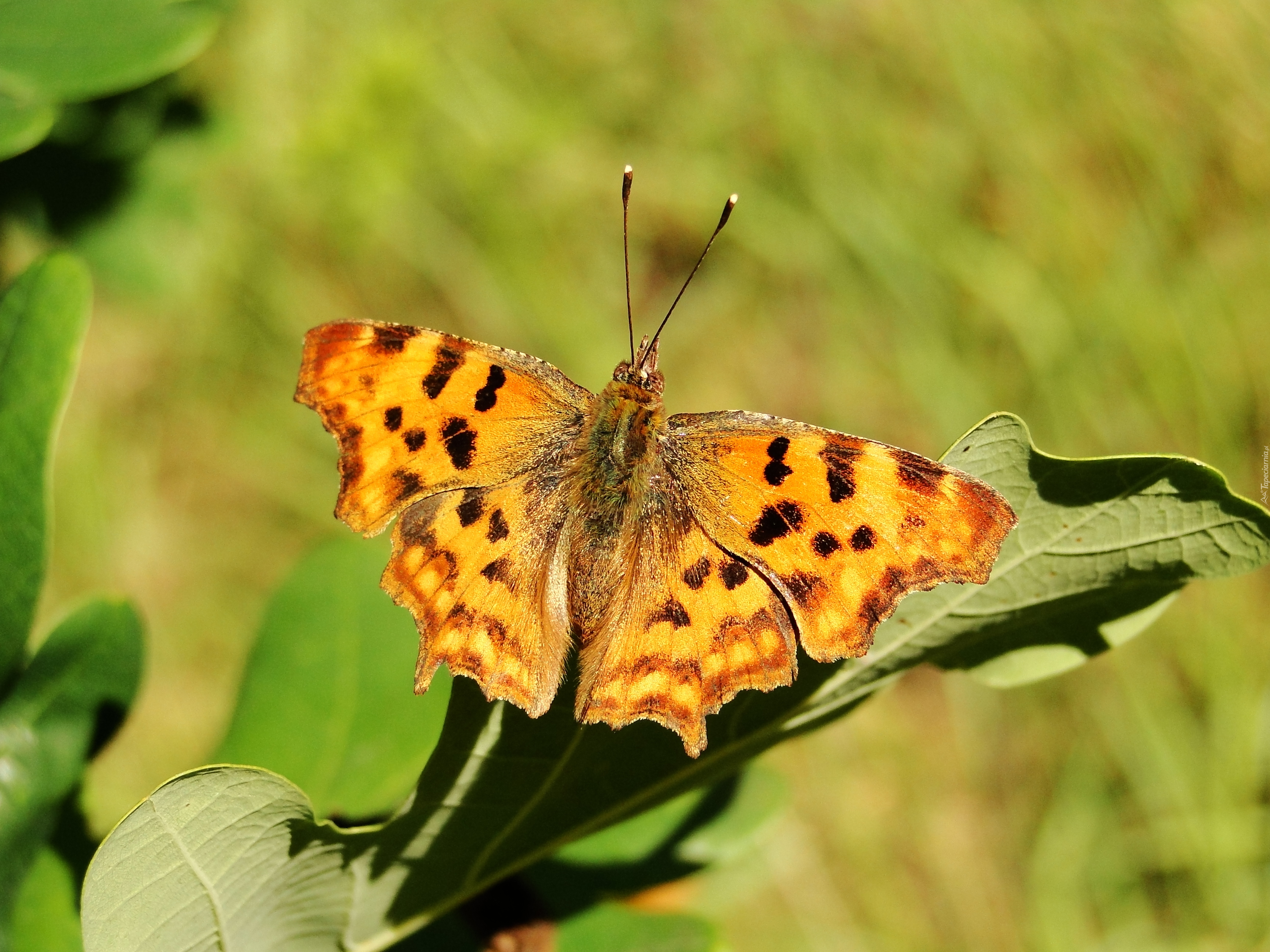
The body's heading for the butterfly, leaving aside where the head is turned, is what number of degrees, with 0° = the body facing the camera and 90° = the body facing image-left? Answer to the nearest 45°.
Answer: approximately 180°

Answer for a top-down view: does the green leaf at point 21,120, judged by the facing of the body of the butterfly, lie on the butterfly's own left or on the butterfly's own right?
on the butterfly's own left

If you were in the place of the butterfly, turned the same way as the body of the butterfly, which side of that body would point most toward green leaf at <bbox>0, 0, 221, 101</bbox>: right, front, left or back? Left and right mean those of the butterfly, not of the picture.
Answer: left
